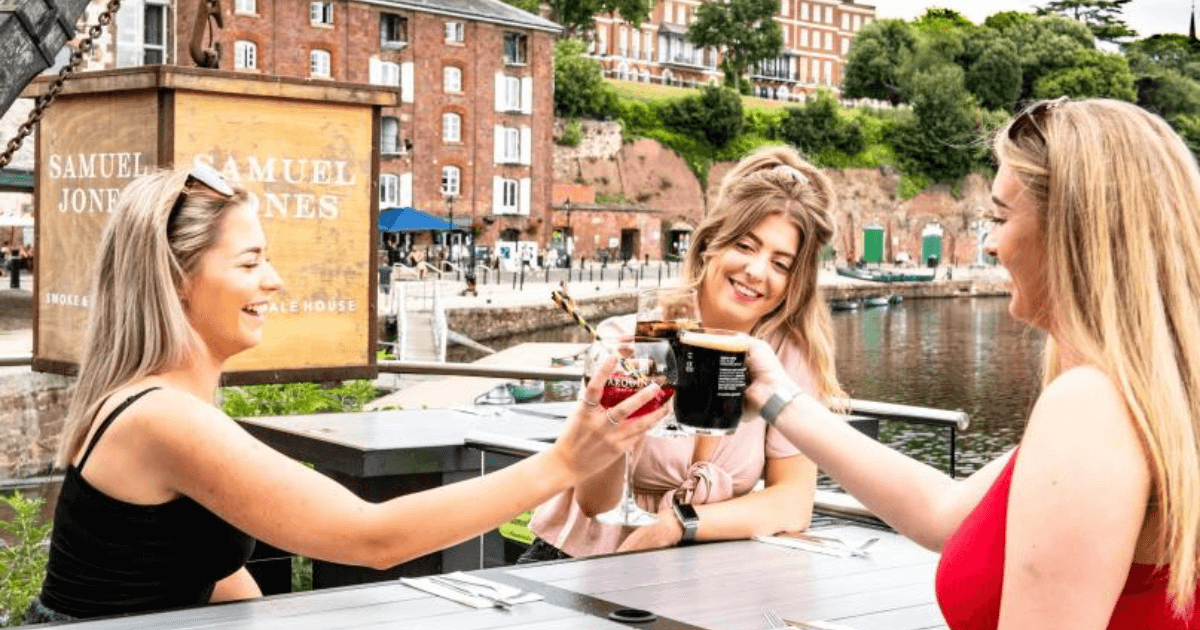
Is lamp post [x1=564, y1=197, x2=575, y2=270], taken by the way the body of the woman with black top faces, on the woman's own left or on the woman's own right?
on the woman's own left

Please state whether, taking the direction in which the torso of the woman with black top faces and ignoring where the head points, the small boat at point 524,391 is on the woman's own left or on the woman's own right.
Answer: on the woman's own left

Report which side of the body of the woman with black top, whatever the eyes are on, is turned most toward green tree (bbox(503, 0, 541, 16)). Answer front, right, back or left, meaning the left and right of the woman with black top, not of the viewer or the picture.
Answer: left

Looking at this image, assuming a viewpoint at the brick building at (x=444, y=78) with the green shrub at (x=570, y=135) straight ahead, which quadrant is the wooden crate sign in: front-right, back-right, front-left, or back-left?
back-right

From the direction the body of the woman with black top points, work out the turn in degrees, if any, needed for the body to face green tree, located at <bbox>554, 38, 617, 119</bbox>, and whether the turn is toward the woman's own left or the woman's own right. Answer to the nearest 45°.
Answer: approximately 90° to the woman's own left

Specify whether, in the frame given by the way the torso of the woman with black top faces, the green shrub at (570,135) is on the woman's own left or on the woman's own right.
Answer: on the woman's own left

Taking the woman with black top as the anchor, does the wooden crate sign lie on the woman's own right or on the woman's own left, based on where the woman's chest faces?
on the woman's own left

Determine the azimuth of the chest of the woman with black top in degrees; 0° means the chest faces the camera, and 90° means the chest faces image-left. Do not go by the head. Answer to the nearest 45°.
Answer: approximately 270°

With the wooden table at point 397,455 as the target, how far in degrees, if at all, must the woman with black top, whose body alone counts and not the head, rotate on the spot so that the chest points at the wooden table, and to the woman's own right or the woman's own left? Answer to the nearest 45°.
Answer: approximately 90° to the woman's own left

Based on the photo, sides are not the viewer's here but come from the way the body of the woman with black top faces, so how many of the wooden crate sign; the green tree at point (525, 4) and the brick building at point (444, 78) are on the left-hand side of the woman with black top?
3

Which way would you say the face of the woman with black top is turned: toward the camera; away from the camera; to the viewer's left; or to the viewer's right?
to the viewer's right

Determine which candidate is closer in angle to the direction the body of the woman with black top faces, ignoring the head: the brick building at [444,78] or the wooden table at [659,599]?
the wooden table
